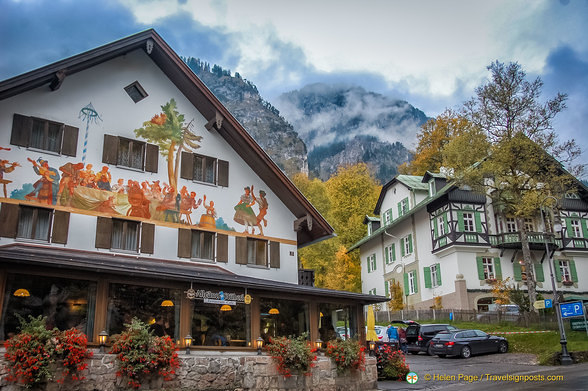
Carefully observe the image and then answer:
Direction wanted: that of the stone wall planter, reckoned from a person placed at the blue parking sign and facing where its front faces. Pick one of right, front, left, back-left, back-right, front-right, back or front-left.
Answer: front-right

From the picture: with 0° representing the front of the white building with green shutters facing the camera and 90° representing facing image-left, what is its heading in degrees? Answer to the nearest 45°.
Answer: approximately 0°

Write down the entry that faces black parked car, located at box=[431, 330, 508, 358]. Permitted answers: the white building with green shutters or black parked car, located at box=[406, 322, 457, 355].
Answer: the white building with green shutters

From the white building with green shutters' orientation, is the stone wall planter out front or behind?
out front
